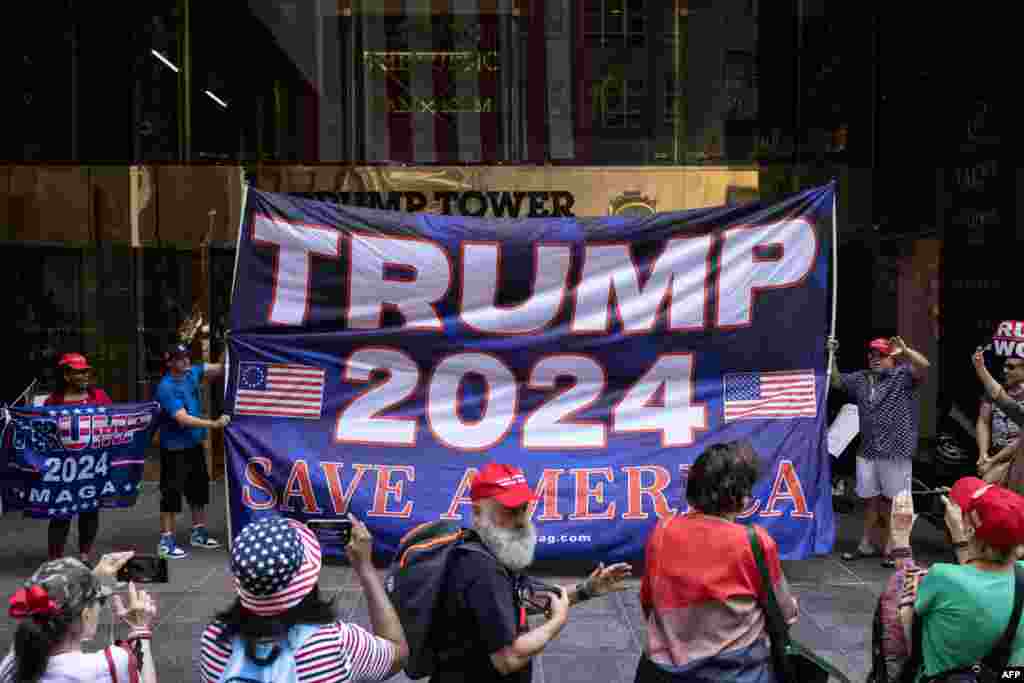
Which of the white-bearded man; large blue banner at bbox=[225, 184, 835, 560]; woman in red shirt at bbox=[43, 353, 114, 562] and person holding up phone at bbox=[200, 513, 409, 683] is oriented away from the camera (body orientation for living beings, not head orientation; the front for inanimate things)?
the person holding up phone

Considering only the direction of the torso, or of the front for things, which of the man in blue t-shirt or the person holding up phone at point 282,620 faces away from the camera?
the person holding up phone

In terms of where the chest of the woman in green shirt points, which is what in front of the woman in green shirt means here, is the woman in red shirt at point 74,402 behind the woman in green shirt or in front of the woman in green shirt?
in front

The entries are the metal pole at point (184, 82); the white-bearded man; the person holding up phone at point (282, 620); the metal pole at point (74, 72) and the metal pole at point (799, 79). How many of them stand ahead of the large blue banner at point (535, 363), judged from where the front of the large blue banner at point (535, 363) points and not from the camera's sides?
2

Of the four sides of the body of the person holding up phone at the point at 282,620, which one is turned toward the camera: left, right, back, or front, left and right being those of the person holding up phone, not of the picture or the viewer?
back

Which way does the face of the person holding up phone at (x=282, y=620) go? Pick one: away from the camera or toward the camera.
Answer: away from the camera

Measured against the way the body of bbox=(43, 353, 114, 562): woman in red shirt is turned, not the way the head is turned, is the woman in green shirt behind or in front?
in front

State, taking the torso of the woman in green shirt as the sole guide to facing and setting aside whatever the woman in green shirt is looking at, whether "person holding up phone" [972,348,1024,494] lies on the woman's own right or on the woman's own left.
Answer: on the woman's own right

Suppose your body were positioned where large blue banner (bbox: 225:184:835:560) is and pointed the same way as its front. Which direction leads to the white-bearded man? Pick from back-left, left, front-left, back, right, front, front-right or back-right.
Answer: front

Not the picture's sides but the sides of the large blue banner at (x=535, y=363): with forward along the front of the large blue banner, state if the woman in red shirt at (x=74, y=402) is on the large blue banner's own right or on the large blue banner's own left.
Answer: on the large blue banner's own right

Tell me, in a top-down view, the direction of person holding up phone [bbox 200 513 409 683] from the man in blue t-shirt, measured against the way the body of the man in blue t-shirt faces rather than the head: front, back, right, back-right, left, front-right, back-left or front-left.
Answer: front-right

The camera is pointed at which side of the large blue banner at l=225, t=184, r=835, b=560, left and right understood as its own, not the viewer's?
front

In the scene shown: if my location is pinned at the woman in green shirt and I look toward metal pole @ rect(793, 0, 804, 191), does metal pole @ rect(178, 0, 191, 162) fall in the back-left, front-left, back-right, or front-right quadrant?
front-left

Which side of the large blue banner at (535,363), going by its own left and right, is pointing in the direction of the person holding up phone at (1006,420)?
left
